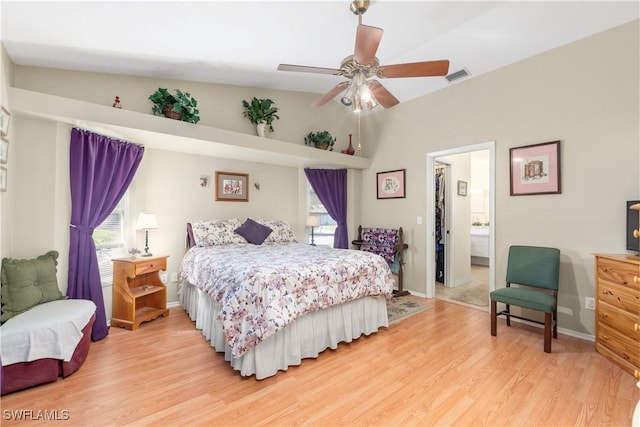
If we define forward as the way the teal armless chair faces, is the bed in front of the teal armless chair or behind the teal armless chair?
in front

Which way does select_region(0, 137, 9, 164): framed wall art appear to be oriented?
to the viewer's right

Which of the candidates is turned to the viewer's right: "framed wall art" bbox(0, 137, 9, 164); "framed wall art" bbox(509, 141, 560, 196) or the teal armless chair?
"framed wall art" bbox(0, 137, 9, 164)

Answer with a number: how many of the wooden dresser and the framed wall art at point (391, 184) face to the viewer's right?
0

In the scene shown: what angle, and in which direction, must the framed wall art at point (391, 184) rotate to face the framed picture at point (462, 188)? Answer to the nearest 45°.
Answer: approximately 180°

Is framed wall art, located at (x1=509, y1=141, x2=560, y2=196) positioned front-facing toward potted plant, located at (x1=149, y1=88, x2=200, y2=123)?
yes

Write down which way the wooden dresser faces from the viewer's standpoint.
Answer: facing the viewer and to the left of the viewer

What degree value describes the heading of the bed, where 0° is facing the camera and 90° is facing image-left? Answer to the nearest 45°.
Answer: approximately 315°

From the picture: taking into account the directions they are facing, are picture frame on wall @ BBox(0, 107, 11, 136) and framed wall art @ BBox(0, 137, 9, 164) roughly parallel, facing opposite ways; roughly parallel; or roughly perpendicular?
roughly parallel

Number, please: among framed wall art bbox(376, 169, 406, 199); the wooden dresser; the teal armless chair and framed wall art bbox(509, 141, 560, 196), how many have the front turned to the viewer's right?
0

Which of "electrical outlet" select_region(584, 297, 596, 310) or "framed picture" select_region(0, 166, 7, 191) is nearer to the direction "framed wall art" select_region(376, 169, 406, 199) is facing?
the framed picture

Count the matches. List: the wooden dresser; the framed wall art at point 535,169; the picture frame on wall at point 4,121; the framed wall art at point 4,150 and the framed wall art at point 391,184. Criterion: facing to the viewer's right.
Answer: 2

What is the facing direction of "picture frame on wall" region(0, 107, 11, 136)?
to the viewer's right

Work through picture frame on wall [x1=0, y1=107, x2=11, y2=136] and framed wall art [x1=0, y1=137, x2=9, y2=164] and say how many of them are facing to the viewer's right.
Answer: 2
